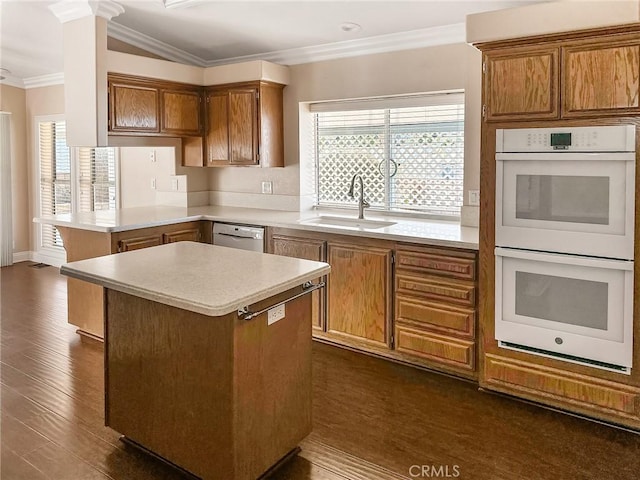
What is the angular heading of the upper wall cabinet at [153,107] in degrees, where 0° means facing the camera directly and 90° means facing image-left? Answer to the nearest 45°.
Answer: approximately 315°

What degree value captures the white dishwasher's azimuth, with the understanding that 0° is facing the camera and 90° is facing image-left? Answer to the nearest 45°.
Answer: approximately 45°

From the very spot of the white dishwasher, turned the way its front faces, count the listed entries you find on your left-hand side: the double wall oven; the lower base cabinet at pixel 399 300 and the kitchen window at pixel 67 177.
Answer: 2

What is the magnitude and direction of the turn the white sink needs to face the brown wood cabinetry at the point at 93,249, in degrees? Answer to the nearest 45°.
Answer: approximately 45° to its right
